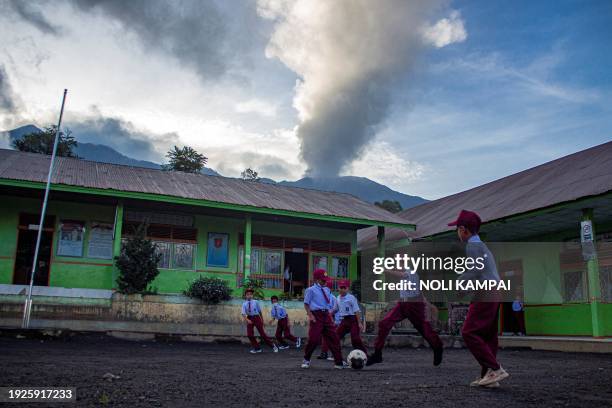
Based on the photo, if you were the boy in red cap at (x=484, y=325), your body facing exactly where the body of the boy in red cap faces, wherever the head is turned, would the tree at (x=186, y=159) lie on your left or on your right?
on your right

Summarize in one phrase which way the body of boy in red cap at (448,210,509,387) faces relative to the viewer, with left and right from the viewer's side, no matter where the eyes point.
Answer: facing to the left of the viewer

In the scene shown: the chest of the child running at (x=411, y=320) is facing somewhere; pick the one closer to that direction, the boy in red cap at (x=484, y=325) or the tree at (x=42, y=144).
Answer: the tree

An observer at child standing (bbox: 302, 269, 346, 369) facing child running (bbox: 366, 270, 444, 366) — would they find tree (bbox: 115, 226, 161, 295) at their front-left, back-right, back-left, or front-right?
back-left

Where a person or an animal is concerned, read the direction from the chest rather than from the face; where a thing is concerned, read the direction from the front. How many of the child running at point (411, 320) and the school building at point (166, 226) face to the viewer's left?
1

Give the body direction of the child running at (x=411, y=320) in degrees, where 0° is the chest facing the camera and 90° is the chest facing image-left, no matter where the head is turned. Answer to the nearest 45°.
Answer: approximately 90°

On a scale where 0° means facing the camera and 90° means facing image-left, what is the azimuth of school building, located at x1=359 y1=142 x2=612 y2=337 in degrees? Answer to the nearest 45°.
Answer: approximately 45°

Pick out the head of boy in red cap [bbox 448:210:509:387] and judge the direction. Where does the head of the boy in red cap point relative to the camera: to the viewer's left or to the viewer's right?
to the viewer's left

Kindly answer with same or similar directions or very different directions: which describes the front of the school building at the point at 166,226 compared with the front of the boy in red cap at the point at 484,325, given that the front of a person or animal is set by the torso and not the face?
very different directions

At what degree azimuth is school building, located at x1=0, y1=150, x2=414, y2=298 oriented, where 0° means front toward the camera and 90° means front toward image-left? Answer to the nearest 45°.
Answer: approximately 315°

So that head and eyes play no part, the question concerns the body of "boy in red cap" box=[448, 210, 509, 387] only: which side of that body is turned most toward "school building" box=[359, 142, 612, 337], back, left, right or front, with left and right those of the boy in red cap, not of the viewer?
right

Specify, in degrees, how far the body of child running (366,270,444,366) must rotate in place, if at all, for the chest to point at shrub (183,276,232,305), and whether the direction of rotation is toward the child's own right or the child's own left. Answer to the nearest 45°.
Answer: approximately 45° to the child's own right

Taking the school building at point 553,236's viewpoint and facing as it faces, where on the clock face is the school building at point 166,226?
the school building at point 166,226 is roughly at 1 o'clock from the school building at point 553,236.
